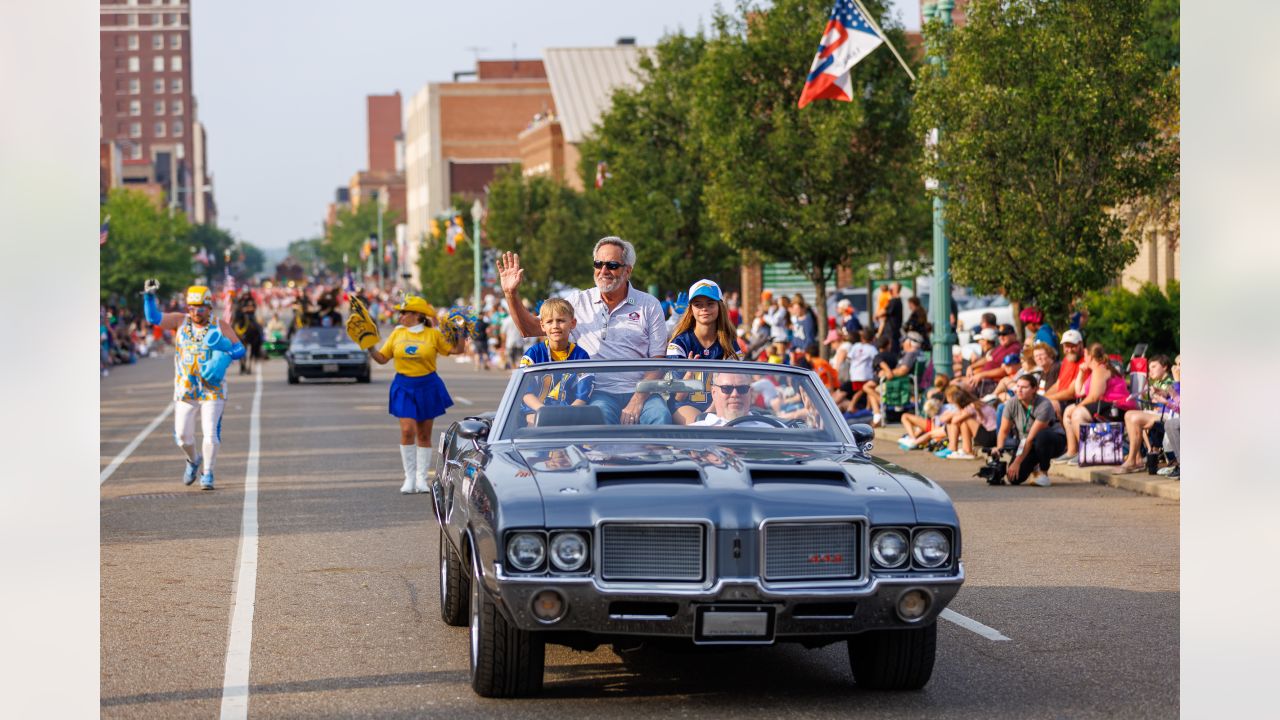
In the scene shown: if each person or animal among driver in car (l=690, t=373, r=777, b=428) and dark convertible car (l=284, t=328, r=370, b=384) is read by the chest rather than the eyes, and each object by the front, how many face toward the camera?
2

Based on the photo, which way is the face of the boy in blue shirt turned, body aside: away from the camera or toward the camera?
toward the camera

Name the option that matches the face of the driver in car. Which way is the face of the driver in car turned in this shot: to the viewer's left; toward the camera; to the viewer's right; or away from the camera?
toward the camera

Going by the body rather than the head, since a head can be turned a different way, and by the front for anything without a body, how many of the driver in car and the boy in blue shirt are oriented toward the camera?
2

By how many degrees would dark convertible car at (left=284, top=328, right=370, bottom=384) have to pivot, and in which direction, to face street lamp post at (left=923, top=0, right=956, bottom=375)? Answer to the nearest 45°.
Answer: approximately 45° to its left

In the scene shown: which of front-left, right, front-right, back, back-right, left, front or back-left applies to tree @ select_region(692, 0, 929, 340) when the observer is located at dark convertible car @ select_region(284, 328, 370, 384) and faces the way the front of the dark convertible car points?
front-left

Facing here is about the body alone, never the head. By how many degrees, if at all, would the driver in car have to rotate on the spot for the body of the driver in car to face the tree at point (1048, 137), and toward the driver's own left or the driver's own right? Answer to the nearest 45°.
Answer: approximately 180°

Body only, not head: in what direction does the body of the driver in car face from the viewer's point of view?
toward the camera

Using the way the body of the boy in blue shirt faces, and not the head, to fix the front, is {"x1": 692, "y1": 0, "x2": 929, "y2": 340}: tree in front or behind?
behind

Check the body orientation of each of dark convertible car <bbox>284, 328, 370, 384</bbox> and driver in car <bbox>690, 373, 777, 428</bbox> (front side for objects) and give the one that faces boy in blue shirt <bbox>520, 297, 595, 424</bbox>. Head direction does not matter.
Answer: the dark convertible car

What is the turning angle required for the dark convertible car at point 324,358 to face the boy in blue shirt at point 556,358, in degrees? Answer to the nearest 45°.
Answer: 0° — it already faces them

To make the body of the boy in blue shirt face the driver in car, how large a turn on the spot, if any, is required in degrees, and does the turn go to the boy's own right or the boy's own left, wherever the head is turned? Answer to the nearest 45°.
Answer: approximately 45° to the boy's own left

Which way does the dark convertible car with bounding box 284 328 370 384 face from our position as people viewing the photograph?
facing the viewer

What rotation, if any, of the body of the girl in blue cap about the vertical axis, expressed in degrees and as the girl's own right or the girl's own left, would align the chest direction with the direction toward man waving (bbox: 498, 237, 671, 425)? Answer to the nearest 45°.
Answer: approximately 90° to the girl's own right
